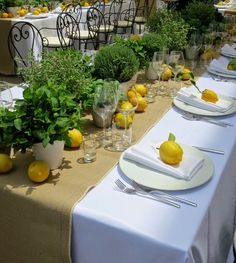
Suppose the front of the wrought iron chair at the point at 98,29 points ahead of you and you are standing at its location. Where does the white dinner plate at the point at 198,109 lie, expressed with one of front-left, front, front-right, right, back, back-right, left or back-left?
back-right

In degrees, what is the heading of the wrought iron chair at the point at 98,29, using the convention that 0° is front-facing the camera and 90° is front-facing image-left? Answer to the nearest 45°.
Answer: approximately 225°

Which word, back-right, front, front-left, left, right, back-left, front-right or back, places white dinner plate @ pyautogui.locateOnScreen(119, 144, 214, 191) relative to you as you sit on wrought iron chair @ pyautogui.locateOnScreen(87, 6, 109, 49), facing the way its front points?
back-right

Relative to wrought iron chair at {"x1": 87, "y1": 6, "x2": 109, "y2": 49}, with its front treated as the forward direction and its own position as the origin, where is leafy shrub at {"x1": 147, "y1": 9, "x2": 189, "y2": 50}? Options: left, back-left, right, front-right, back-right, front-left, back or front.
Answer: back-right

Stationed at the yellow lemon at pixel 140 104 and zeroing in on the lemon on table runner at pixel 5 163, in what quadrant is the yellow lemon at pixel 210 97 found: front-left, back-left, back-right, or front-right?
back-left

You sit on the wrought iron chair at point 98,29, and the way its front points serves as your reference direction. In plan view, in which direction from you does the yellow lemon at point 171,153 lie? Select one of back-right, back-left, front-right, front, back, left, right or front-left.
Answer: back-right

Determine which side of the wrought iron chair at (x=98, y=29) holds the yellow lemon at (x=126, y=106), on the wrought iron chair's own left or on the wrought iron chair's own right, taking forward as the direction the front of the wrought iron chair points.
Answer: on the wrought iron chair's own right

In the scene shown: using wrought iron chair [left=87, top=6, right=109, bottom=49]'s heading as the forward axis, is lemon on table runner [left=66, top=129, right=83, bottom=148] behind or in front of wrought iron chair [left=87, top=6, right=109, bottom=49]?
behind

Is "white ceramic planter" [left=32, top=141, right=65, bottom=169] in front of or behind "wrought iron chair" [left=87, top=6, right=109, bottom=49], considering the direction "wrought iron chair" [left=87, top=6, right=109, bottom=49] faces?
behind

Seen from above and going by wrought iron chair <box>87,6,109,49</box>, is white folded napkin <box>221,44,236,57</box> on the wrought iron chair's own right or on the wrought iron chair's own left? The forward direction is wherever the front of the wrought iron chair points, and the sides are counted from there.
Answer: on the wrought iron chair's own right

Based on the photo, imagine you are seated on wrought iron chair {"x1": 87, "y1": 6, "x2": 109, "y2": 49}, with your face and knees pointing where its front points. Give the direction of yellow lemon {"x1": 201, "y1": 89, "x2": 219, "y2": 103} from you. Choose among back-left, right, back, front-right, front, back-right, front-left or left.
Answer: back-right

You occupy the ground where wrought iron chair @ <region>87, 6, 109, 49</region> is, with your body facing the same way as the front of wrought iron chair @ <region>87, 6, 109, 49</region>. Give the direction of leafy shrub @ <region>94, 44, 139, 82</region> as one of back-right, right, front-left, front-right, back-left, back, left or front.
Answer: back-right
